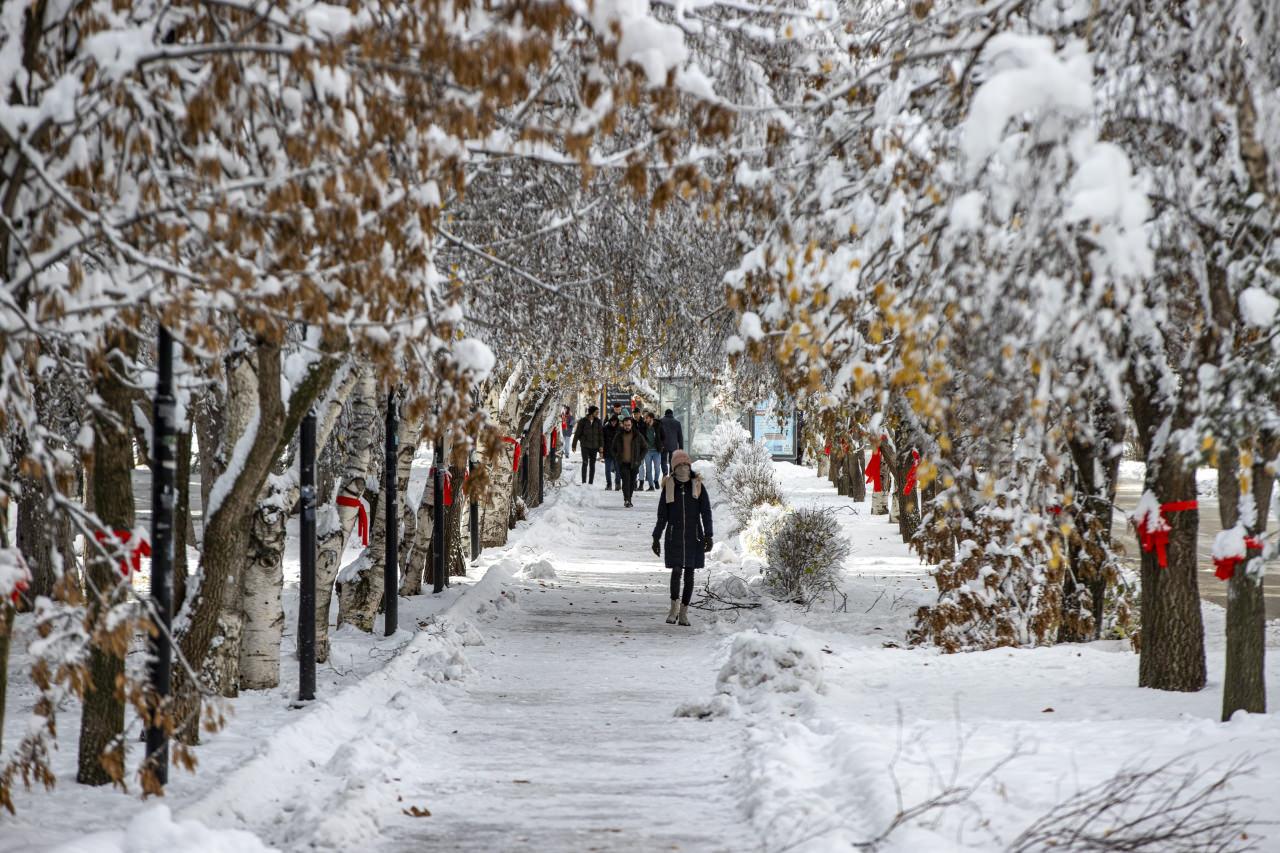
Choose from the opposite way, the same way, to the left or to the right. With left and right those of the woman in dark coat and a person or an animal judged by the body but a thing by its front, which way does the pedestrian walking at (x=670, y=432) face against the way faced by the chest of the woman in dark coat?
the opposite way

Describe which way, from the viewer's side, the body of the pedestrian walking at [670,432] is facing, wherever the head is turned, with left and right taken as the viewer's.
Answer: facing away from the viewer

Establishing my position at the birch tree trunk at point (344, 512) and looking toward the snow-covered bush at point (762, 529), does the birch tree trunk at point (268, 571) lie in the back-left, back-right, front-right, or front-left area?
back-right

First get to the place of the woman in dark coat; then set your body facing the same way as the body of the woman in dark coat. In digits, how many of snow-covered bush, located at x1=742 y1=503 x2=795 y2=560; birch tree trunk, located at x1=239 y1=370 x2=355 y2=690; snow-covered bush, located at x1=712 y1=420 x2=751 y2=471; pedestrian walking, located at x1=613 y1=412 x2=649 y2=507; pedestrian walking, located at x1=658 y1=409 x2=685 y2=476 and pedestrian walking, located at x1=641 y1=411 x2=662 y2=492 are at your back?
5

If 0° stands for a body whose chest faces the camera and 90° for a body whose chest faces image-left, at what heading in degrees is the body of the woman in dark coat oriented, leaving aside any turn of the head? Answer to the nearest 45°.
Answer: approximately 0°

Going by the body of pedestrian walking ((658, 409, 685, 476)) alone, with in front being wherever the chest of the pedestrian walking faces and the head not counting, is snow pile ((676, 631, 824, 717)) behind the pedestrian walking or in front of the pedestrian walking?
behind

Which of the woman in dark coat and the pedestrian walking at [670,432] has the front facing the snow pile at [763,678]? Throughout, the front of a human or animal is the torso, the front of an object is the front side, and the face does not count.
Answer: the woman in dark coat

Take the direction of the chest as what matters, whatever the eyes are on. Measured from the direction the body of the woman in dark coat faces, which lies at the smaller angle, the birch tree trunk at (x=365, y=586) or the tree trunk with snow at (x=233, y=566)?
the tree trunk with snow

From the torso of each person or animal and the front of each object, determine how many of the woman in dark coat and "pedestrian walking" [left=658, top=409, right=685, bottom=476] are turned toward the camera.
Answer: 1

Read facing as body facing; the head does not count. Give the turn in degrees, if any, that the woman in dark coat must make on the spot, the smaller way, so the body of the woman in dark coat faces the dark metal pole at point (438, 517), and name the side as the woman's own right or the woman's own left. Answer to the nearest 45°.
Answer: approximately 90° to the woman's own right

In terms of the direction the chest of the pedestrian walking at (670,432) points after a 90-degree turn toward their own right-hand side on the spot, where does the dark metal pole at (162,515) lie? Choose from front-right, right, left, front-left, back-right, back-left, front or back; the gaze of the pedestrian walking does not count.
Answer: right
